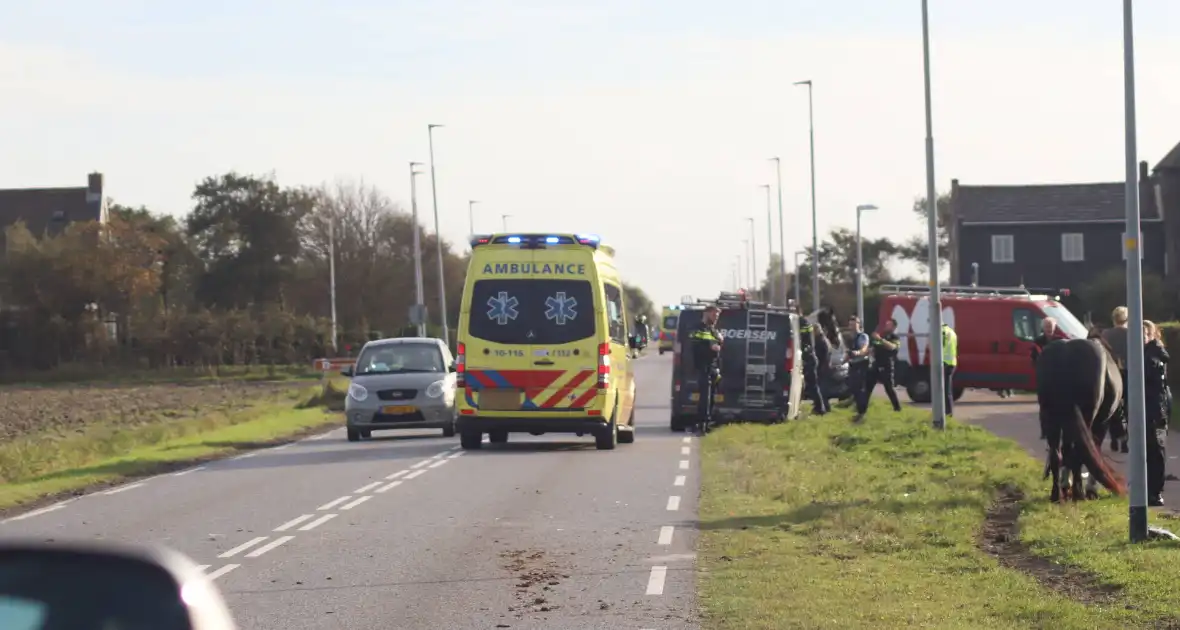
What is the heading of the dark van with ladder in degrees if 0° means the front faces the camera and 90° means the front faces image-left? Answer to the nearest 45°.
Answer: approximately 180°

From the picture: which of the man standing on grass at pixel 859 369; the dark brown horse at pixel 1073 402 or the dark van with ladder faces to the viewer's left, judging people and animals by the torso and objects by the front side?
the man standing on grass

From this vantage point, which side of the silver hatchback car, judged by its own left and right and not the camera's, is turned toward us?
front

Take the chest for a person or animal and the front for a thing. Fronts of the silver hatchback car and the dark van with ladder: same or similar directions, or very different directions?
very different directions

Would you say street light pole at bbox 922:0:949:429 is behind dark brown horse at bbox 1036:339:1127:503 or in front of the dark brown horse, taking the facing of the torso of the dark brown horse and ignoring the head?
in front

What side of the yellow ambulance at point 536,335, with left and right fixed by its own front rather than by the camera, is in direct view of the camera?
back

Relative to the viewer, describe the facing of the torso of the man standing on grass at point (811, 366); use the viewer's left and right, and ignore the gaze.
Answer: facing to the right of the viewer

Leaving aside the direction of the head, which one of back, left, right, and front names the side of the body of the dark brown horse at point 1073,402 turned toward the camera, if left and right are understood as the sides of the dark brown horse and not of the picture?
back
